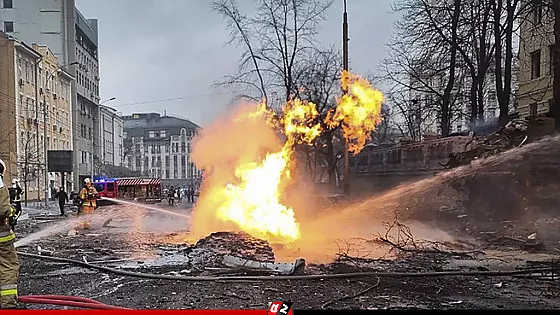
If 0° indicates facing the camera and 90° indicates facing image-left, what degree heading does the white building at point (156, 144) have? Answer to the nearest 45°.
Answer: approximately 0°

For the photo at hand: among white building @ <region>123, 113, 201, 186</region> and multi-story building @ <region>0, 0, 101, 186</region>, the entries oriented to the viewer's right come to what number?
1

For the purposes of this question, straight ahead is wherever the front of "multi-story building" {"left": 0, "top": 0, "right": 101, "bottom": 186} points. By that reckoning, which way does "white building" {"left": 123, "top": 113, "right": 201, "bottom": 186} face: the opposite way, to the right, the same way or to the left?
to the right

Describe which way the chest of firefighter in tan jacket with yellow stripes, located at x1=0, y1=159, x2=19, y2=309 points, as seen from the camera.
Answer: to the viewer's right

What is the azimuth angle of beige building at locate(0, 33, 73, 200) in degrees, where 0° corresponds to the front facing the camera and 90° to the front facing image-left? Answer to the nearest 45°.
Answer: approximately 315°

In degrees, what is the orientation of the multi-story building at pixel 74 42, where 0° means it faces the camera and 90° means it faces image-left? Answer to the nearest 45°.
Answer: approximately 270°

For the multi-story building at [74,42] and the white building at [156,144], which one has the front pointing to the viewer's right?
the multi-story building

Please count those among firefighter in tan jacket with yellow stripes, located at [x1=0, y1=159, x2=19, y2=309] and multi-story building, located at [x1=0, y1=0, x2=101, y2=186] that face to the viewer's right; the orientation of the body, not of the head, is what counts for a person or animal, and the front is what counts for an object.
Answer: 2

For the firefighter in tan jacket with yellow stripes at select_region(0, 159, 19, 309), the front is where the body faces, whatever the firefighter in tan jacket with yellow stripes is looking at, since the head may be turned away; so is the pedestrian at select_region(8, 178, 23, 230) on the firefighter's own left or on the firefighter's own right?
on the firefighter's own left
